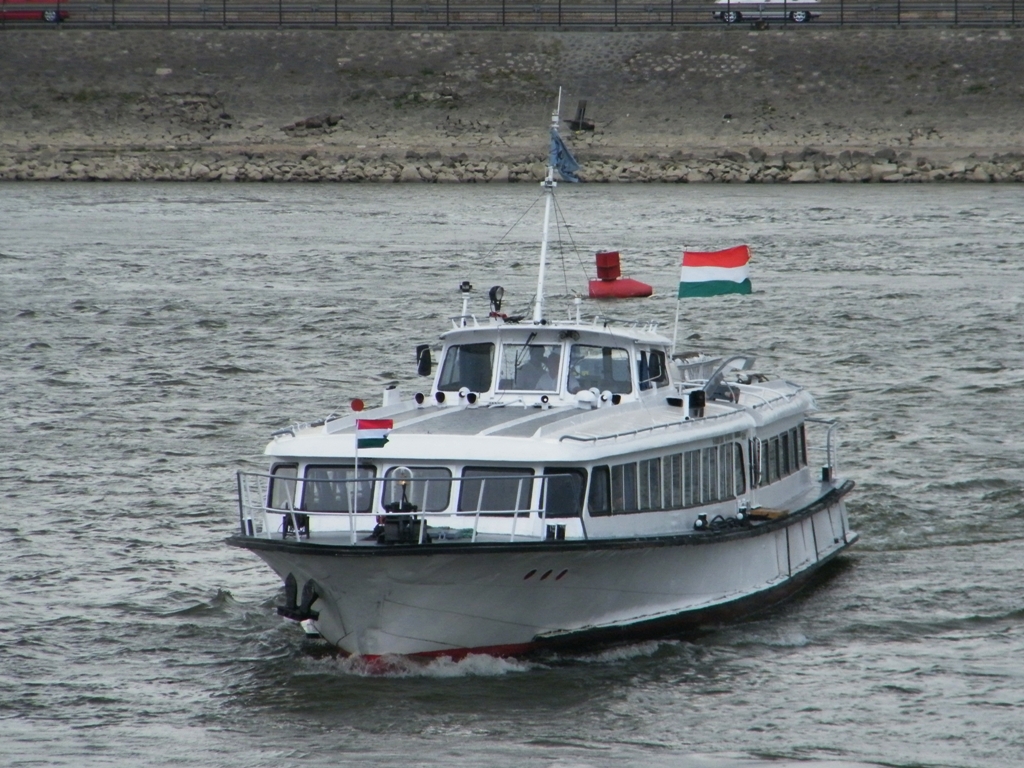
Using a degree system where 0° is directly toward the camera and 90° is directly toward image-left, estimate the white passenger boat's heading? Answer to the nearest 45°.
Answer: approximately 45°
